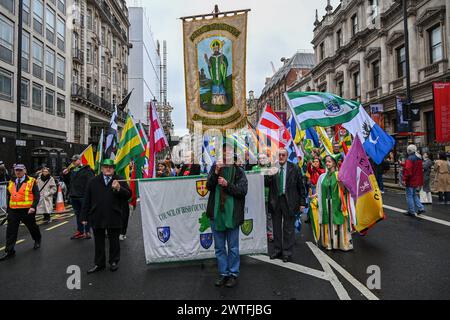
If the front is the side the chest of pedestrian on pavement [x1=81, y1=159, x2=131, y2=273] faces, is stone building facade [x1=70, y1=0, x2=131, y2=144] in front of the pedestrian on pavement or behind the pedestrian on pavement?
behind

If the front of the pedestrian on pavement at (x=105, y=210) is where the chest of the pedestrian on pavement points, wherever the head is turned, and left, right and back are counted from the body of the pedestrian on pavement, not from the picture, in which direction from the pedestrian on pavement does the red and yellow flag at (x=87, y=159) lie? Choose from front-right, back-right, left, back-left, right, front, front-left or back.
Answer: back

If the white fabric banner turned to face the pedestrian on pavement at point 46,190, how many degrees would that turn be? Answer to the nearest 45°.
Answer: approximately 135° to its right

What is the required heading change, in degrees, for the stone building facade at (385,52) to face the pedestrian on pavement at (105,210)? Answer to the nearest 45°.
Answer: approximately 45° to its left

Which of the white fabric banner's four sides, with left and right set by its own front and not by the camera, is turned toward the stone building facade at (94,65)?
back

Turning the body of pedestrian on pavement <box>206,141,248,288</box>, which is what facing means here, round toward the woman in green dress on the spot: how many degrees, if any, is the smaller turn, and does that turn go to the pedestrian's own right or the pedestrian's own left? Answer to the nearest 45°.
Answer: approximately 135° to the pedestrian's own left
